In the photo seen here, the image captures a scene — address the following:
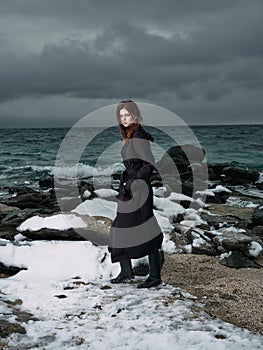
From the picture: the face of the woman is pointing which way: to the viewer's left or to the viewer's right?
to the viewer's left

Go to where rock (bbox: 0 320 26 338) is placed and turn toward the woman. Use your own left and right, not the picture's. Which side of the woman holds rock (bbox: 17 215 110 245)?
left

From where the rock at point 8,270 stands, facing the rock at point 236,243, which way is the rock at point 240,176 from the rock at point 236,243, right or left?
left

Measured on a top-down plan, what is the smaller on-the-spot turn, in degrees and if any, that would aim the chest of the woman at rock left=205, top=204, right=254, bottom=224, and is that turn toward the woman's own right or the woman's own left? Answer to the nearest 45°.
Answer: approximately 90° to the woman's own right

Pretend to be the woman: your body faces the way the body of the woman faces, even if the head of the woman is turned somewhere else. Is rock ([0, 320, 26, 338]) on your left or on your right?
on your left

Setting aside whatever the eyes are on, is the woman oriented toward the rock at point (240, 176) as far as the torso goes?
no

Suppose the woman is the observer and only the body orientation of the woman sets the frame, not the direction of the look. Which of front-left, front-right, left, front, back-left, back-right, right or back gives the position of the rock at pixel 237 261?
back-right

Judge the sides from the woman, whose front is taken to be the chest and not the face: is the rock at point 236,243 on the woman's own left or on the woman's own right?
on the woman's own right

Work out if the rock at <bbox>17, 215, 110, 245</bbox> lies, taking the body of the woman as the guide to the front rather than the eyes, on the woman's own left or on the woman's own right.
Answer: on the woman's own right
